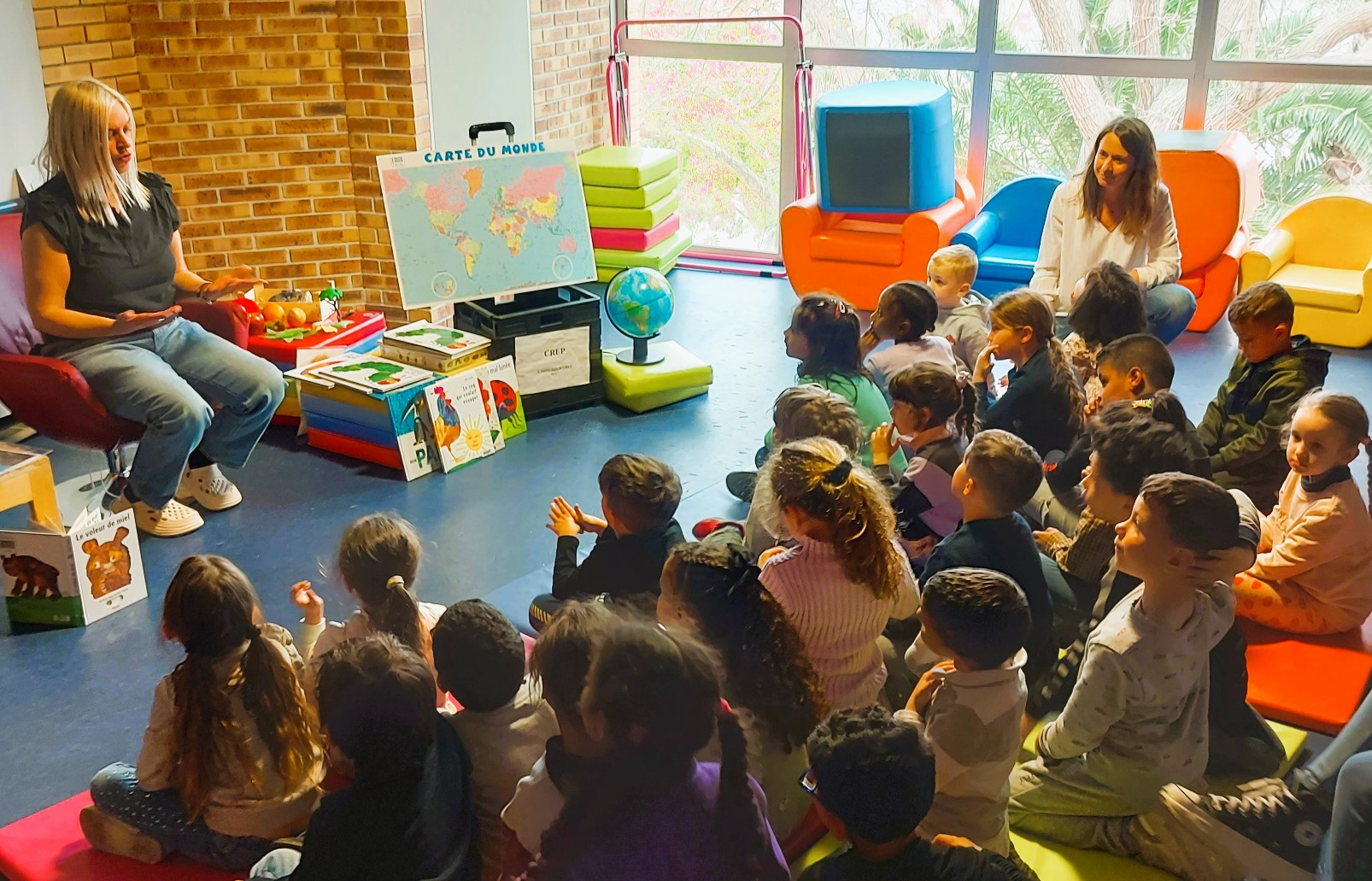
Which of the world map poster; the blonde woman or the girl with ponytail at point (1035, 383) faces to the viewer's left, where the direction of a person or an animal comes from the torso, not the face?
the girl with ponytail

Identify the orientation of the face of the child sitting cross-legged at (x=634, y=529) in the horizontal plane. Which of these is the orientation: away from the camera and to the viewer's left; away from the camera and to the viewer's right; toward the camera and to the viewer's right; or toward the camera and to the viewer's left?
away from the camera and to the viewer's left

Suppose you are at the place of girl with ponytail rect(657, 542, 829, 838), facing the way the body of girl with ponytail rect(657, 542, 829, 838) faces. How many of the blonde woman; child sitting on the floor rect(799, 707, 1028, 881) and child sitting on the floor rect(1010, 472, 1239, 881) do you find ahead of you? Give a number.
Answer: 1

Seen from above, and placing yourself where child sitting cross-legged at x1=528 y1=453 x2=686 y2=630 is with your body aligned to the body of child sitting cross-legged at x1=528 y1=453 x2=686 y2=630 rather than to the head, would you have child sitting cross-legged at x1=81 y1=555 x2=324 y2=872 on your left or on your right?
on your left

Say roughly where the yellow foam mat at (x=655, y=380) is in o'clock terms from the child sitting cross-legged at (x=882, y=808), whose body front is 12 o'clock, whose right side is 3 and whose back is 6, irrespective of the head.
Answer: The yellow foam mat is roughly at 1 o'clock from the child sitting cross-legged.

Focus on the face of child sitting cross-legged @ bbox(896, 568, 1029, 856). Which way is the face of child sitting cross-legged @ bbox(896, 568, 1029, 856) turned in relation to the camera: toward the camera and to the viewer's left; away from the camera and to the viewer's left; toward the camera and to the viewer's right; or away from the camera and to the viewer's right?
away from the camera and to the viewer's left

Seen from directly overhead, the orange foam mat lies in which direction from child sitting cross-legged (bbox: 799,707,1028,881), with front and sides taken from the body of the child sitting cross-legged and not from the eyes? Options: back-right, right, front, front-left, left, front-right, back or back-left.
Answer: right

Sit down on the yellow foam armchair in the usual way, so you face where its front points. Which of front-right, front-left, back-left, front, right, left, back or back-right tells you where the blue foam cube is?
front-right

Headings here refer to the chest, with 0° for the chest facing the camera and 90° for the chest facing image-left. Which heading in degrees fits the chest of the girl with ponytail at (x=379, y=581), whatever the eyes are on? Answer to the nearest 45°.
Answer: approximately 135°

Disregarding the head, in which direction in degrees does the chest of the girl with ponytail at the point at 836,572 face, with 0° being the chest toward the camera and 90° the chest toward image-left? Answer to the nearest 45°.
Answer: approximately 135°

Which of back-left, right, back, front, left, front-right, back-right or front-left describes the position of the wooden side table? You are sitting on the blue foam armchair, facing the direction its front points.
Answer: front

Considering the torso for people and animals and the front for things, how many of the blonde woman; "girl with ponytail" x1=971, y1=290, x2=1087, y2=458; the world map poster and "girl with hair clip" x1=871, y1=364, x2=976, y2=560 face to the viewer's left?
2

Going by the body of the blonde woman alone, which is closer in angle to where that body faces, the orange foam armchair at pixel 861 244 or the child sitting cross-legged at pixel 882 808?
the child sitting cross-legged

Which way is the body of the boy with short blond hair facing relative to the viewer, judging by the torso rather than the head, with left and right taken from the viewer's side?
facing the viewer and to the left of the viewer

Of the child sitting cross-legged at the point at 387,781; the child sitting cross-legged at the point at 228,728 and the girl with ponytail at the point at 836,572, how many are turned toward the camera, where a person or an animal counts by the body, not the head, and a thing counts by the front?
0
